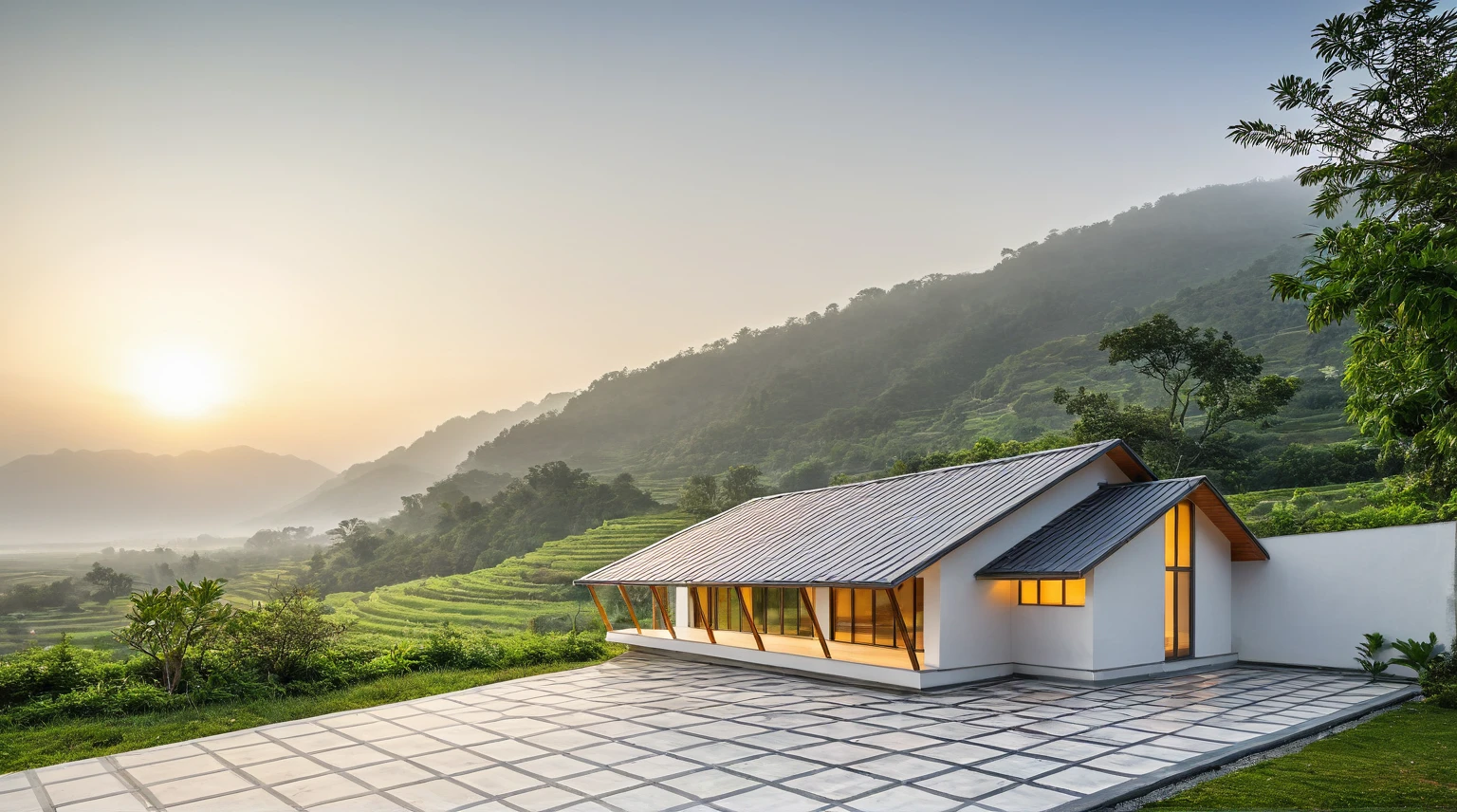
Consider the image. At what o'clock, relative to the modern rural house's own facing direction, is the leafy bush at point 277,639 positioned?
The leafy bush is roughly at 1 o'clock from the modern rural house.

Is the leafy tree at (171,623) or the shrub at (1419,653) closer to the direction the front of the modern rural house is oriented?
the leafy tree

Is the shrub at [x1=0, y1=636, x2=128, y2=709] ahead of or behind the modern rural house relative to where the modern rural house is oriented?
ahead

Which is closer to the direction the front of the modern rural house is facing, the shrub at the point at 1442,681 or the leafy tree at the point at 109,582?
the leafy tree

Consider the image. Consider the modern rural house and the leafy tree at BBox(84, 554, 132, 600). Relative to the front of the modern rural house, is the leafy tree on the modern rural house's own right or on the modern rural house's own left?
on the modern rural house's own right

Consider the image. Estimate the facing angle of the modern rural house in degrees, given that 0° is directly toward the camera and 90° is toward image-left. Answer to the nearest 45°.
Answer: approximately 45°
